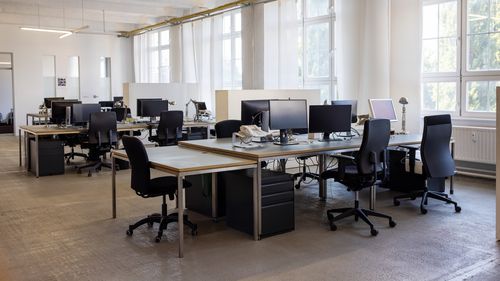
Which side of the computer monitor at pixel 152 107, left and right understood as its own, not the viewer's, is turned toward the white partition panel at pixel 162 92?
back

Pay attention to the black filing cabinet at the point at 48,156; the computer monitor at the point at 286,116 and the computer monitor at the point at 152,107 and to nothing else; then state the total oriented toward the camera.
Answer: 3

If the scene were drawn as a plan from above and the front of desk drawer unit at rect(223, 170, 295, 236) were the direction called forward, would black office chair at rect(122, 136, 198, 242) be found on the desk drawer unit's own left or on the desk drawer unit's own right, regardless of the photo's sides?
on the desk drawer unit's own right

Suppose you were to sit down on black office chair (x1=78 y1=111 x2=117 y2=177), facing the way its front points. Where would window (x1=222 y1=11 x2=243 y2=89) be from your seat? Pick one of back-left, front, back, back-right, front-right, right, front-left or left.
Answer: right

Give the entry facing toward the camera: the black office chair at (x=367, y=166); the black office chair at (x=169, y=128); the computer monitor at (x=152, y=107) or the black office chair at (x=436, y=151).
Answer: the computer monitor

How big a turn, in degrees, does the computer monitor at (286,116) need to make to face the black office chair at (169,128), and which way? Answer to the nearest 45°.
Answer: approximately 135° to its right
